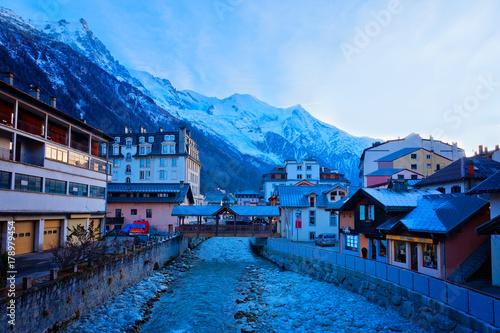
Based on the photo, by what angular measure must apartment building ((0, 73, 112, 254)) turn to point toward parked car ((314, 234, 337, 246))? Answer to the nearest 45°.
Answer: approximately 45° to its left

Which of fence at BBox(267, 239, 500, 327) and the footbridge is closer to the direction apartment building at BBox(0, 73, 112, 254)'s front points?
the fence

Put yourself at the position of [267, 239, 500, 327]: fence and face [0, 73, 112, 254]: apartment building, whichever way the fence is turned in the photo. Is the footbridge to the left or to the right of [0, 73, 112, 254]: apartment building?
right

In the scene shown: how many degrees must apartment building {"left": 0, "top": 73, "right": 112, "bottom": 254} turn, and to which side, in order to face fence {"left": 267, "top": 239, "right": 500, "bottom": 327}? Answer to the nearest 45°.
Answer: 0° — it already faces it

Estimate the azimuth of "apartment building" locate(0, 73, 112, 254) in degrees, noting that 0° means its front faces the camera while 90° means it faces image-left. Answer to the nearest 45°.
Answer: approximately 315°

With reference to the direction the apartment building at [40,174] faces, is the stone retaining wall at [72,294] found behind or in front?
in front

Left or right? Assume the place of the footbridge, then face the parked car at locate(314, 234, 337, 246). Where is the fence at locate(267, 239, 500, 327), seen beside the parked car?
right
